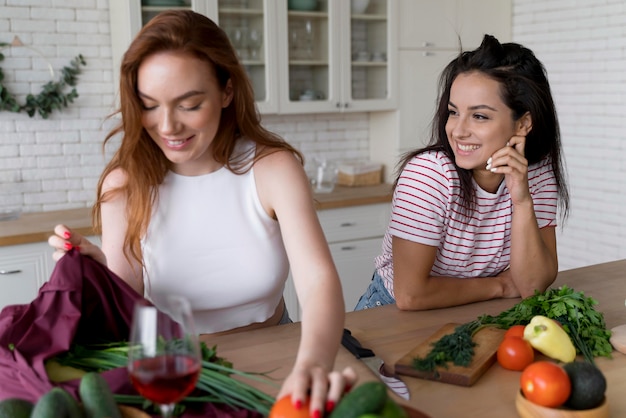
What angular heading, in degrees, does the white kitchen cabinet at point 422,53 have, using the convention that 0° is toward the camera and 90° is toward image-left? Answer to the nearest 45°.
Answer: approximately 0°

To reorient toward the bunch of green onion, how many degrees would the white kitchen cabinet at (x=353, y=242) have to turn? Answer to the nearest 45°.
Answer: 0° — it already faces it

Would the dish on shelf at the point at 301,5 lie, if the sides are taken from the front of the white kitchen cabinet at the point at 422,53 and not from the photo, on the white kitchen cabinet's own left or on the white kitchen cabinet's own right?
on the white kitchen cabinet's own right

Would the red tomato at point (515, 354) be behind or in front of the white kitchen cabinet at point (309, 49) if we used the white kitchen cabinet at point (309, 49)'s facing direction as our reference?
in front

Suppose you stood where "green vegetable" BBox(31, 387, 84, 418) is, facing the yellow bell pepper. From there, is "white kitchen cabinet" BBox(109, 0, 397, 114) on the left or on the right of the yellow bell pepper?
left

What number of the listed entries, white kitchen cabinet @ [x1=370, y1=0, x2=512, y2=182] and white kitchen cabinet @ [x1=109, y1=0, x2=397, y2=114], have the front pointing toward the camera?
2

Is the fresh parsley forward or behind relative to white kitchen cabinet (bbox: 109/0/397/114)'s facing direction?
forward
